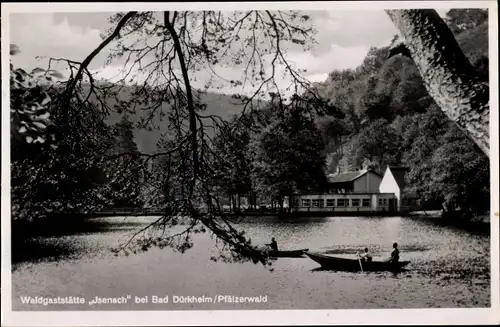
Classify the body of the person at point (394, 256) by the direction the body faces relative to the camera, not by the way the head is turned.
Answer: to the viewer's left

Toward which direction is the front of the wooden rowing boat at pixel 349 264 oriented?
to the viewer's left
